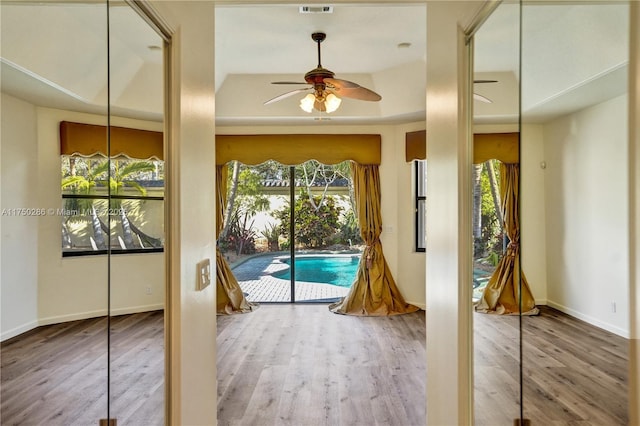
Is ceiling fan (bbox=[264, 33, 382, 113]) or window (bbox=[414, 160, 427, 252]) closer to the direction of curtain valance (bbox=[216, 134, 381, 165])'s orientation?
the ceiling fan

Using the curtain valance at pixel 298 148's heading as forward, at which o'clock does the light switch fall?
The light switch is roughly at 12 o'clock from the curtain valance.

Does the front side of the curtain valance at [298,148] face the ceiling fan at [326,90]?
yes

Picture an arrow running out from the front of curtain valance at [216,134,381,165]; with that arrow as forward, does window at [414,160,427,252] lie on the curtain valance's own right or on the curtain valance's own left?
on the curtain valance's own left

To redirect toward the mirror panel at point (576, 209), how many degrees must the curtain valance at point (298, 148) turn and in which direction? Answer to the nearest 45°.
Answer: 0° — it already faces it

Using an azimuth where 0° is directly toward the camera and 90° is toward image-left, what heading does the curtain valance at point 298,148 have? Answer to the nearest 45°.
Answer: approximately 0°
